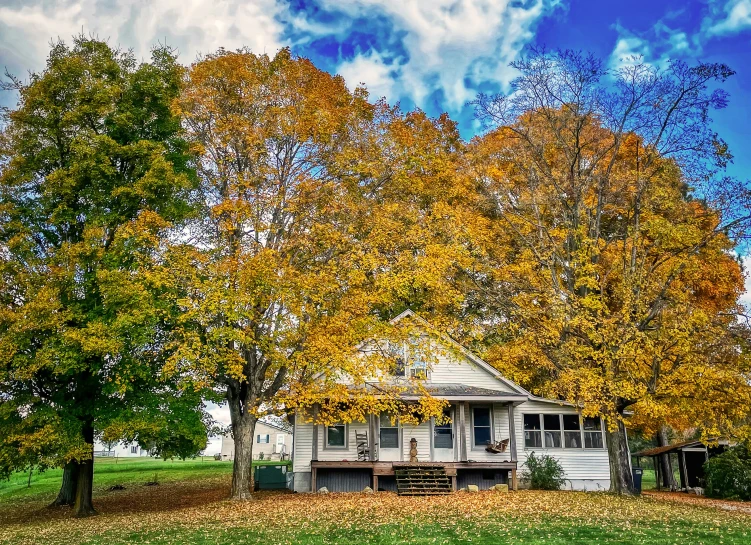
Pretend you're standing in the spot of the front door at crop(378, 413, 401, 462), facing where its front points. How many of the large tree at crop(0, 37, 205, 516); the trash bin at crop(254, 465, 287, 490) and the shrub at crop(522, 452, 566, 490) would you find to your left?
1

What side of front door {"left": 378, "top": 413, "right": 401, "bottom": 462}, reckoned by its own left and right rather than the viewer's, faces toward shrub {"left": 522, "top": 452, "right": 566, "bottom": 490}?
left

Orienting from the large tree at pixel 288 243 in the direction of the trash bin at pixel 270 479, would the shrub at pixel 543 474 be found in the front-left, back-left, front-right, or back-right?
front-right

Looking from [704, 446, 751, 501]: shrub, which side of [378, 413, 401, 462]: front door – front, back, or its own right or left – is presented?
left

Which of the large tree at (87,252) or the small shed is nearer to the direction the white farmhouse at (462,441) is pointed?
the large tree

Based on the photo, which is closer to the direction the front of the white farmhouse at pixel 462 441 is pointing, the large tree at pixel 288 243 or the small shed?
the large tree

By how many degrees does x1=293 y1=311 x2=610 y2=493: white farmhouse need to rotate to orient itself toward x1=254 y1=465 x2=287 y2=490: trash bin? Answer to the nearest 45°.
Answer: approximately 90° to its right

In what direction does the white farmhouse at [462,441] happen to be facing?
toward the camera

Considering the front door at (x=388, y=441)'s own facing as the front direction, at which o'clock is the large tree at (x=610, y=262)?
The large tree is roughly at 10 o'clock from the front door.

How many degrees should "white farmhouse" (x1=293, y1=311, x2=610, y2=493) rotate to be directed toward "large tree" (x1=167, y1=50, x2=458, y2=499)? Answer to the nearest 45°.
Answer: approximately 45° to its right

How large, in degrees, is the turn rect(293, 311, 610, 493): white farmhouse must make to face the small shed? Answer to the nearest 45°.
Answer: approximately 135° to its left

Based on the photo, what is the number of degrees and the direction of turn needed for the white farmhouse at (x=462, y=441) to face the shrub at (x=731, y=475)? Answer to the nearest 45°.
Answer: approximately 90° to its left
